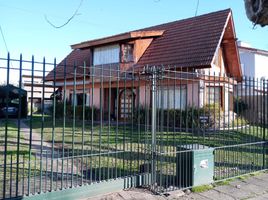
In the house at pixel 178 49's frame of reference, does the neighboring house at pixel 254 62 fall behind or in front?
behind

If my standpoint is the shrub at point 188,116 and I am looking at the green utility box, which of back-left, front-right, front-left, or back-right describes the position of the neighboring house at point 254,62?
back-left

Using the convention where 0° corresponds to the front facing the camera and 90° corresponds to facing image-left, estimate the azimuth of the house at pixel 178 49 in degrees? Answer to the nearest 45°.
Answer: approximately 45°
